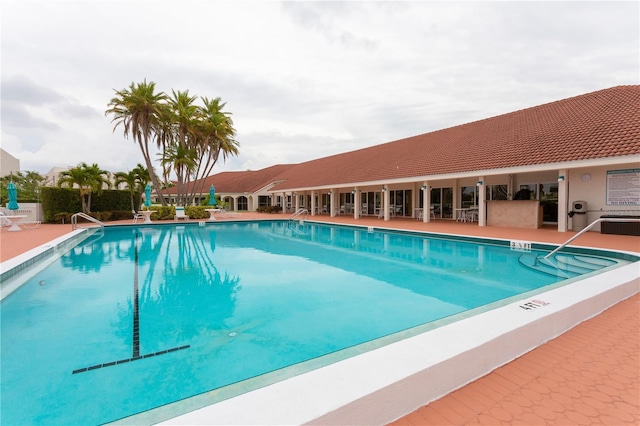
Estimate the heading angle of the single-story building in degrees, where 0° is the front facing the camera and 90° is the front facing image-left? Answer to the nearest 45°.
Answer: approximately 45°

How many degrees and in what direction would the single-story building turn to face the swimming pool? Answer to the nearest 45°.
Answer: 0° — it already faces it

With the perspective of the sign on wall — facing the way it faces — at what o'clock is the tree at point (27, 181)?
The tree is roughly at 1 o'clock from the sign on wall.

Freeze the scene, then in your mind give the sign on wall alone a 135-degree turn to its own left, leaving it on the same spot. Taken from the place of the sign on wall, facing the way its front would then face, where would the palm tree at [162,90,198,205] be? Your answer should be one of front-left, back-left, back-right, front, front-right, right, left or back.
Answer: back

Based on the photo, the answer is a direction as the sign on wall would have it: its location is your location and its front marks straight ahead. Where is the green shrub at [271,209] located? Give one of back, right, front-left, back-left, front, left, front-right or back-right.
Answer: front-right

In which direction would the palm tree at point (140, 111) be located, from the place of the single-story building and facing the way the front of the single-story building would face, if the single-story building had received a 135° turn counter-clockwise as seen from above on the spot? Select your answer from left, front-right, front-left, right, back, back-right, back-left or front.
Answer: back

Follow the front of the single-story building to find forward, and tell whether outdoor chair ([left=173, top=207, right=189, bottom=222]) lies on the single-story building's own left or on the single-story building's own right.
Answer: on the single-story building's own right

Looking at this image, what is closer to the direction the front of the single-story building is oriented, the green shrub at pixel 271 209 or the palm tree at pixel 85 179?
the palm tree

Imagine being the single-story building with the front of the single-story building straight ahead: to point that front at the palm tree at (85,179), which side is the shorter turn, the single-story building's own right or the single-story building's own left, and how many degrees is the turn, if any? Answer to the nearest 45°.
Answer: approximately 45° to the single-story building's own right

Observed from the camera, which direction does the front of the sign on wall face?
facing the viewer and to the left of the viewer

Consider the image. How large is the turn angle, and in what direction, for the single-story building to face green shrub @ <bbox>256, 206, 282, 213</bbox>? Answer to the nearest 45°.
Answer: approximately 90° to its right

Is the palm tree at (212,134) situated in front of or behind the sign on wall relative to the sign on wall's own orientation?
in front

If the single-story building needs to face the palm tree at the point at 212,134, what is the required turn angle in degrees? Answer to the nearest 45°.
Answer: approximately 45° to its right

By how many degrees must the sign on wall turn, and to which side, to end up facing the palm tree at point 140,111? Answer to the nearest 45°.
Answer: approximately 45° to its right
